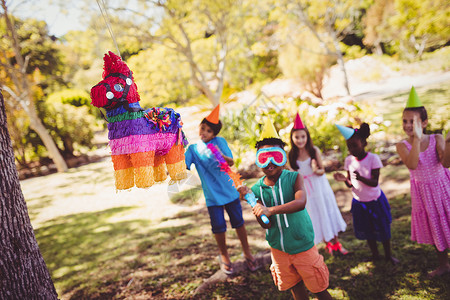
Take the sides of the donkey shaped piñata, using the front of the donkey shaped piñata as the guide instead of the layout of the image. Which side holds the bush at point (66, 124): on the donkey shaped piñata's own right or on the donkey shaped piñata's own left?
on the donkey shaped piñata's own right

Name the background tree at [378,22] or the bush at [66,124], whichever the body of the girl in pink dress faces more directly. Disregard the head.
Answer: the bush

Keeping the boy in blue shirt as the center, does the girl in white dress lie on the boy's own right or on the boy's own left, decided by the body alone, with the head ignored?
on the boy's own left

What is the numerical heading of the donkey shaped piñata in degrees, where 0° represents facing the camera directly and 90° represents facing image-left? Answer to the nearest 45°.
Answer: approximately 45°

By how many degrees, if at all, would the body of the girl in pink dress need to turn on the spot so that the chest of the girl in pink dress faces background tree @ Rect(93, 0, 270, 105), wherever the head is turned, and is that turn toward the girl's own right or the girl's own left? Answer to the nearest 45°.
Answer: approximately 90° to the girl's own right

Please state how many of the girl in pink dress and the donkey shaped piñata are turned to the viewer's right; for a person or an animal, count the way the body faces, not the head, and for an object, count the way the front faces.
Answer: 0

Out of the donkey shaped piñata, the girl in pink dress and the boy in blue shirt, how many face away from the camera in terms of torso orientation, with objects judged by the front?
0

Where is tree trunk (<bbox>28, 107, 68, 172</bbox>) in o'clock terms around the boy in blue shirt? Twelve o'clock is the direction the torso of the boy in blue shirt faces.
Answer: The tree trunk is roughly at 5 o'clock from the boy in blue shirt.

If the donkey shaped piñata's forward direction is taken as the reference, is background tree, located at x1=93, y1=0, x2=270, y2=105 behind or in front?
behind

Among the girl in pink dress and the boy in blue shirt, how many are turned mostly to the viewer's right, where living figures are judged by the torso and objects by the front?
0

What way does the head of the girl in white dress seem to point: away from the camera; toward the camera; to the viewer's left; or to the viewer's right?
toward the camera

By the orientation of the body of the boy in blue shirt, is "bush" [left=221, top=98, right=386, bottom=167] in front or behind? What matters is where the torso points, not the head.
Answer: behind

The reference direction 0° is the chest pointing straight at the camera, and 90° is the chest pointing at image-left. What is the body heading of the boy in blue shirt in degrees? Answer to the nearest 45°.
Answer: approximately 0°

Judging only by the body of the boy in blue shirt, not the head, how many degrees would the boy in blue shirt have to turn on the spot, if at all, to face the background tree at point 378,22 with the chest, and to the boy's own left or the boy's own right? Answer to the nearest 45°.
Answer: approximately 135° to the boy's own left

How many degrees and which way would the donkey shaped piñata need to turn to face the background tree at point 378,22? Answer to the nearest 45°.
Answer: approximately 180°

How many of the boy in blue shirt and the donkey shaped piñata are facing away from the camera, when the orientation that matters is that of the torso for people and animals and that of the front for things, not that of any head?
0

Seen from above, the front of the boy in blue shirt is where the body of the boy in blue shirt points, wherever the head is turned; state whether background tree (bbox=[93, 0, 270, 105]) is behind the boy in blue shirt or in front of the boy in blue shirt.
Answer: behind
